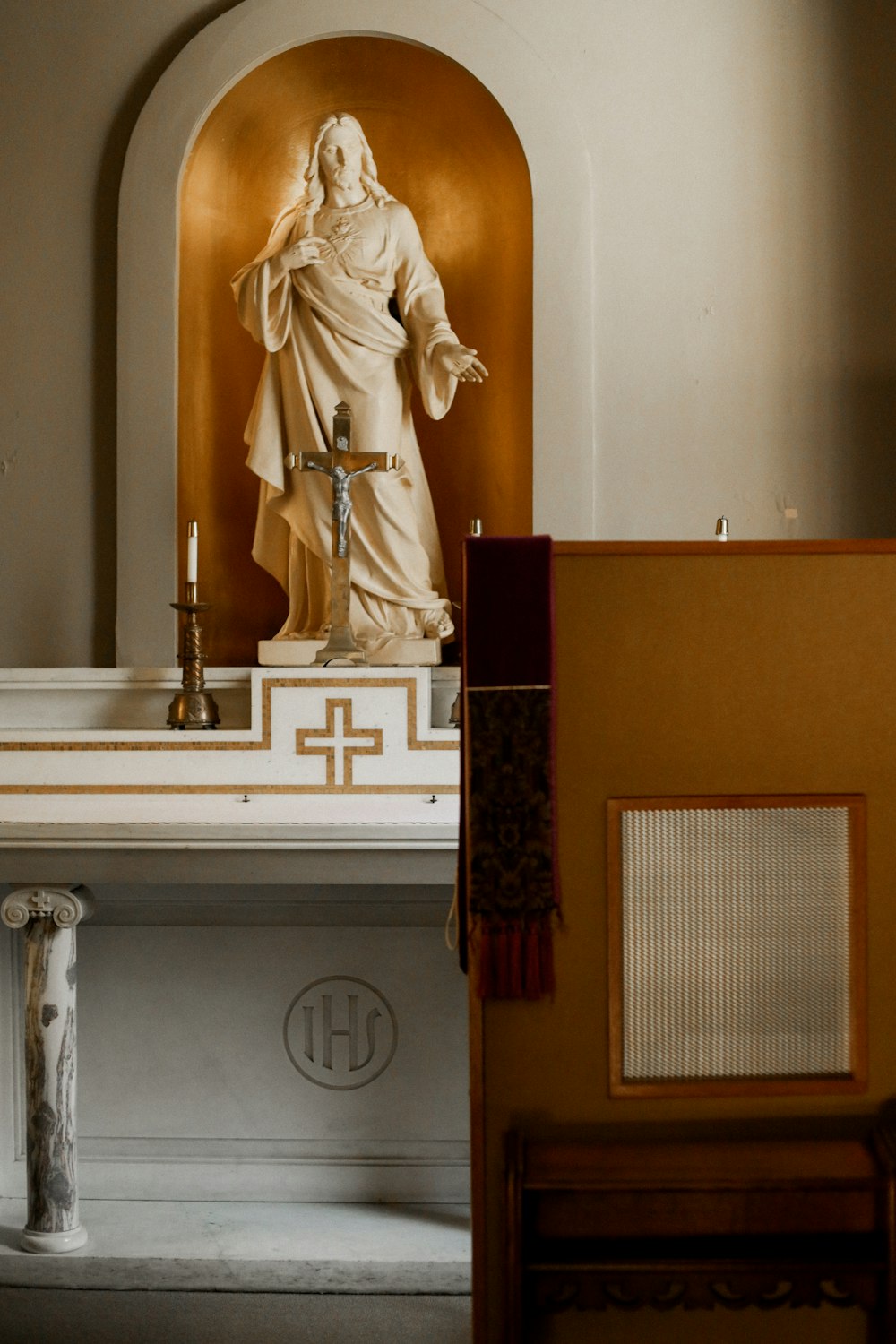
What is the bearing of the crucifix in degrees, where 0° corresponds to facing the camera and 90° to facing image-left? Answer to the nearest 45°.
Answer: approximately 0°

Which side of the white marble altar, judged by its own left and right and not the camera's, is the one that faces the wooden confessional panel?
front

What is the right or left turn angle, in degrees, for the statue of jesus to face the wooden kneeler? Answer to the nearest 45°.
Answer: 0° — it already faces it

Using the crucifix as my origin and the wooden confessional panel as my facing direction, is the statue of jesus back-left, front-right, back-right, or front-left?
back-left

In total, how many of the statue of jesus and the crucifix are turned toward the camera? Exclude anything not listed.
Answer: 2
